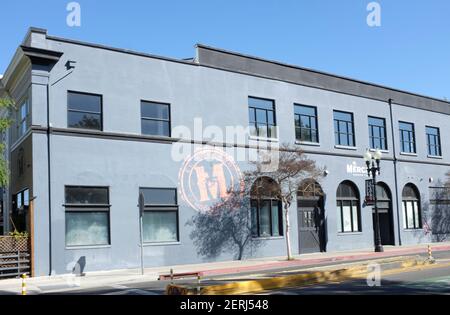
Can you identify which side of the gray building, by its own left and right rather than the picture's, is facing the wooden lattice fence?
right
